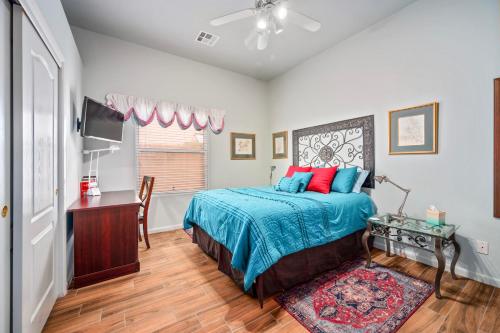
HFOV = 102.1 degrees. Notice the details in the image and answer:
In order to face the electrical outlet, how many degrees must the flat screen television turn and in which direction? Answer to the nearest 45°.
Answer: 0° — it already faces it

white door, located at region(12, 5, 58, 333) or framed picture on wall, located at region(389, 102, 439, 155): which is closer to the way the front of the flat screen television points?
the framed picture on wall

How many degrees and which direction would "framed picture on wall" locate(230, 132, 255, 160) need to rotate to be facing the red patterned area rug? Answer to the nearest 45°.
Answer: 0° — it already faces it

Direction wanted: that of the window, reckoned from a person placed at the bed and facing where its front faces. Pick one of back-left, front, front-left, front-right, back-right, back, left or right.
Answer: right

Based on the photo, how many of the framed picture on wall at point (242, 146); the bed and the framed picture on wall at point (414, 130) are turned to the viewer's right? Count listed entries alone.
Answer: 0

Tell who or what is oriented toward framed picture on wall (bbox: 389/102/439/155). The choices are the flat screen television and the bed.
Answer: the flat screen television

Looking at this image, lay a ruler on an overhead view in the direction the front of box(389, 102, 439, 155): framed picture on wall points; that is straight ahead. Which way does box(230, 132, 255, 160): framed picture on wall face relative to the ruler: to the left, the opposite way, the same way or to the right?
to the left

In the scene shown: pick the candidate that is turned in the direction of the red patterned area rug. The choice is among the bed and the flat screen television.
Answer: the flat screen television

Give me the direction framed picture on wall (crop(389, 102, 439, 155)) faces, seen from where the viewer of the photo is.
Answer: facing the viewer and to the left of the viewer

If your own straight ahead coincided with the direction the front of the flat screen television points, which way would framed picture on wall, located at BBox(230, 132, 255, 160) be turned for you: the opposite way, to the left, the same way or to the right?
to the right

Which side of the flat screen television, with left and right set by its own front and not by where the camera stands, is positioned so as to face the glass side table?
front

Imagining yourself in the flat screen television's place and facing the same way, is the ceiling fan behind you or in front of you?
in front

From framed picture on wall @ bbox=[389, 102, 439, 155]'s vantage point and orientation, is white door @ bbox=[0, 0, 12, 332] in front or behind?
in front

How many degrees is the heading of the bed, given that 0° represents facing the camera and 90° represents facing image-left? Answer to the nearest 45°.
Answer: approximately 45°

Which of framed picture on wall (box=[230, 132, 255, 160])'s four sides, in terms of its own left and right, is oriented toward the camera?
front

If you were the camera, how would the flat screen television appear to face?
facing the viewer and to the right of the viewer

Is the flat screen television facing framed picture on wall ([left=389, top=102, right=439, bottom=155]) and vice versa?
yes

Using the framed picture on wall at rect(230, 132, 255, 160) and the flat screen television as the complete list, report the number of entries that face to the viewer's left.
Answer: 0

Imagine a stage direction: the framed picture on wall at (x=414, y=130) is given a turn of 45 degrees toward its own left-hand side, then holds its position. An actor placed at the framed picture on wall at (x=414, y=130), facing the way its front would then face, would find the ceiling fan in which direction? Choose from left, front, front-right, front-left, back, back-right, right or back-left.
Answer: front-right

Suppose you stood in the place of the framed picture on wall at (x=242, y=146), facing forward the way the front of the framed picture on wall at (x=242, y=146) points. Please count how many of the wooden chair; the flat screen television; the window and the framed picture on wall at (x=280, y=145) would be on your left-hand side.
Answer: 1
